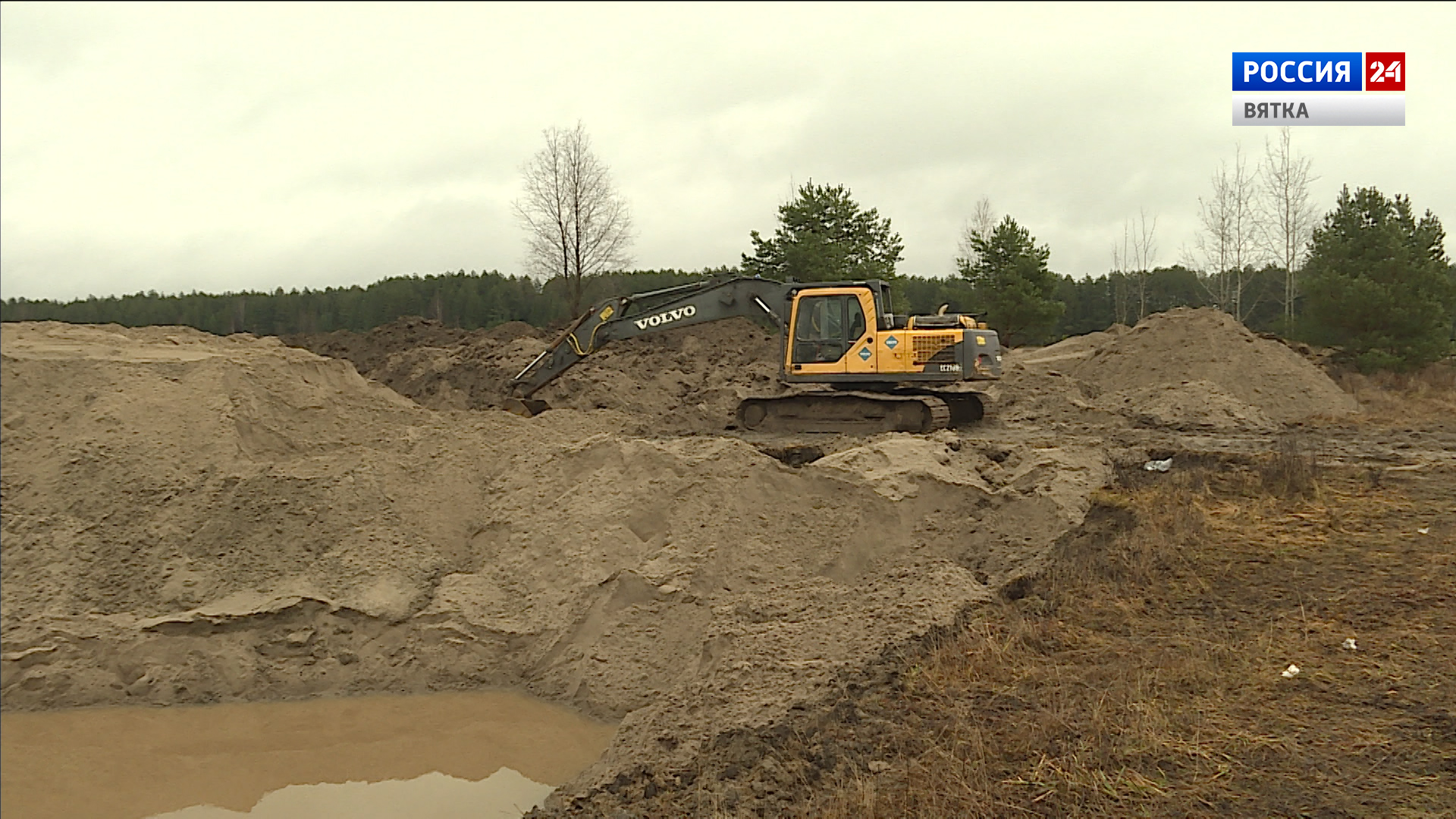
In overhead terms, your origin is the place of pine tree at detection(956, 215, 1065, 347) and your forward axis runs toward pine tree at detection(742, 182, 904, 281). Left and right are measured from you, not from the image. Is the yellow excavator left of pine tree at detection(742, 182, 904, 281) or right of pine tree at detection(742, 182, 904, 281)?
left

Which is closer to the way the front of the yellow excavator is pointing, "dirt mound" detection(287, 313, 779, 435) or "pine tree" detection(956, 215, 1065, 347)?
the dirt mound

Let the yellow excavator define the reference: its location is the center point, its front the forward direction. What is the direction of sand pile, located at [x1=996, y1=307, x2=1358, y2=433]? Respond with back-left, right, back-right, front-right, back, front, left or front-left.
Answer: back-right

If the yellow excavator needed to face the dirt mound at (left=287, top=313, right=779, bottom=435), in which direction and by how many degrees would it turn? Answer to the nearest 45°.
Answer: approximately 45° to its right

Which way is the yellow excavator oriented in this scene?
to the viewer's left

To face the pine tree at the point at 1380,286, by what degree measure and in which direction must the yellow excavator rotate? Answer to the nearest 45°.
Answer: approximately 135° to its right

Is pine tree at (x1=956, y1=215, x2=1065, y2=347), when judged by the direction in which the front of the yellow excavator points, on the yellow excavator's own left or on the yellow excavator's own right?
on the yellow excavator's own right

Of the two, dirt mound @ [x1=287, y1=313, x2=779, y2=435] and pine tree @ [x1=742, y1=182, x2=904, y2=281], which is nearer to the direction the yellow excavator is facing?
the dirt mound

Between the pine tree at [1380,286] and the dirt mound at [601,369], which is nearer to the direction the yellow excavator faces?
the dirt mound

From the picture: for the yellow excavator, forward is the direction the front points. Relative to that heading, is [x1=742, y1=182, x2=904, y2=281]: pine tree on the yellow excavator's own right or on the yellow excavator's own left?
on the yellow excavator's own right
